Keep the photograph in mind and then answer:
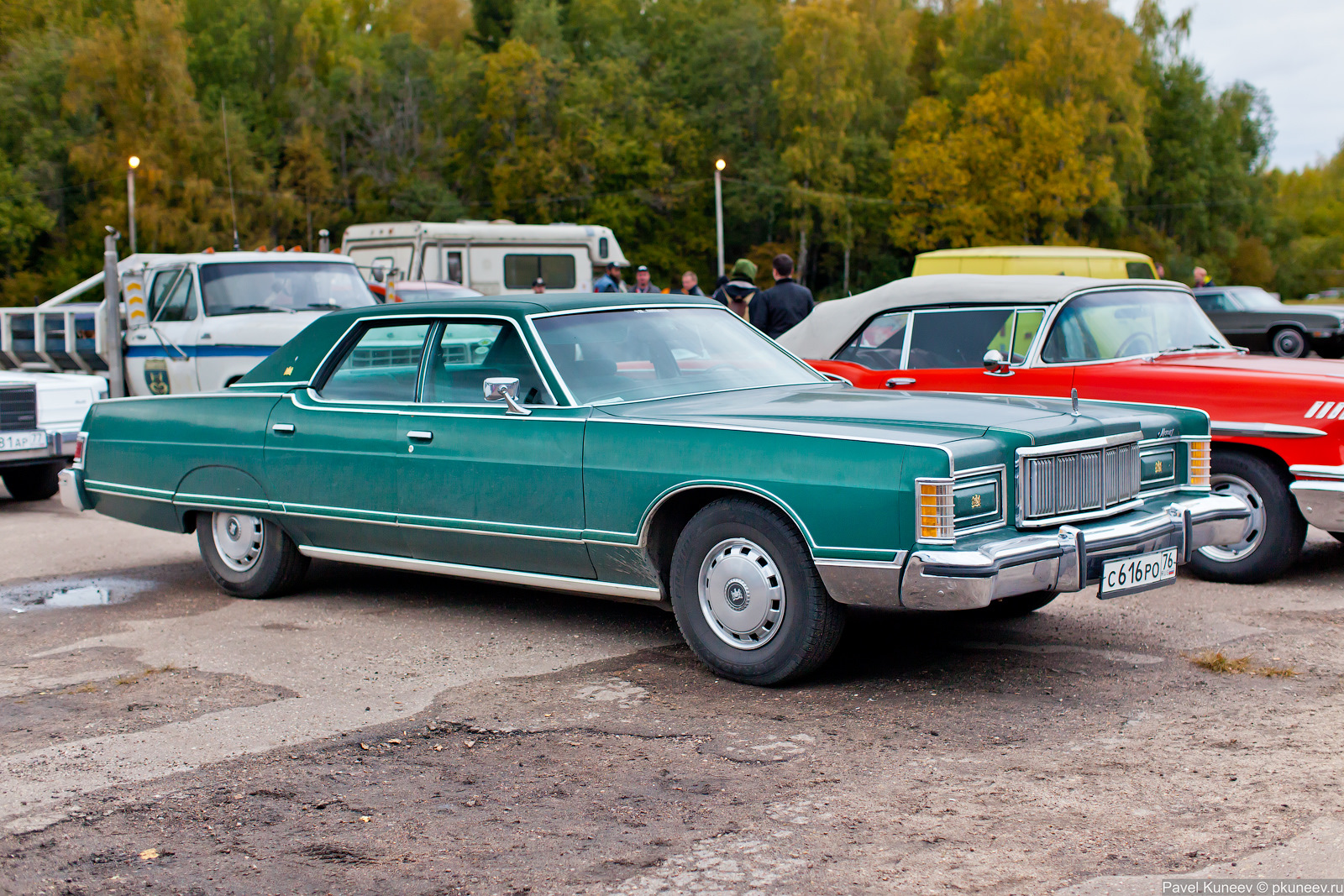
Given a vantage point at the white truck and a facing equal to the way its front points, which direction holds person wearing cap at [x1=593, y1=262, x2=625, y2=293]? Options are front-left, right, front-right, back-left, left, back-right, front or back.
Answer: left

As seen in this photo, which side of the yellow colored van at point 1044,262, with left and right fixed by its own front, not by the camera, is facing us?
right

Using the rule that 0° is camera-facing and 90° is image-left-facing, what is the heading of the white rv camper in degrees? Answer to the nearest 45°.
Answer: approximately 225°

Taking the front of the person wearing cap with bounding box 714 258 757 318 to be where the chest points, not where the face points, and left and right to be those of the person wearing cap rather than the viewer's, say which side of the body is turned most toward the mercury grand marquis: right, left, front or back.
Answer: back

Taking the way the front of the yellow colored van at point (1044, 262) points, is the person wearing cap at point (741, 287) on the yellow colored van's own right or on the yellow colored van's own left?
on the yellow colored van's own right

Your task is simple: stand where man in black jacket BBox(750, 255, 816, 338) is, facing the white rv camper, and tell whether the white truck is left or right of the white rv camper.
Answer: left

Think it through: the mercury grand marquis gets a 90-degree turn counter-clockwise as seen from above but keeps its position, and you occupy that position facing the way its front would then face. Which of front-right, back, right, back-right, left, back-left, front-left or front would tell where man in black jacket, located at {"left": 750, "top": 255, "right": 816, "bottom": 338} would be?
front-left

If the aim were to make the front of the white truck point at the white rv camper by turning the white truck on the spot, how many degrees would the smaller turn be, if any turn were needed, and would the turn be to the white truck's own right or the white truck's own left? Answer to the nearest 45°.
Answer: approximately 90° to the white truck's own left

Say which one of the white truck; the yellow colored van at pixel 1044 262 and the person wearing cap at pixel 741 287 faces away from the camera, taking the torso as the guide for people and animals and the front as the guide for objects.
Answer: the person wearing cap

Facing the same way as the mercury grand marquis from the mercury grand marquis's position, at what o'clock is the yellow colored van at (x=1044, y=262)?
The yellow colored van is roughly at 8 o'clock from the mercury grand marquis.

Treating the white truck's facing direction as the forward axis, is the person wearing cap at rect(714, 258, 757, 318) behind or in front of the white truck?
in front

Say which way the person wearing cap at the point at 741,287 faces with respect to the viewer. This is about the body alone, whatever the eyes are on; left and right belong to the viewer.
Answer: facing away from the viewer

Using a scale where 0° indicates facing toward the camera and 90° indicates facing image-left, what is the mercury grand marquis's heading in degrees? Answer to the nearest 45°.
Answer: approximately 315°

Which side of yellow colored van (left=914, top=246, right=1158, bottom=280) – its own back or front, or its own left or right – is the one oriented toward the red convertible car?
right

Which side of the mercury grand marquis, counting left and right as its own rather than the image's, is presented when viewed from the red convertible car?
left

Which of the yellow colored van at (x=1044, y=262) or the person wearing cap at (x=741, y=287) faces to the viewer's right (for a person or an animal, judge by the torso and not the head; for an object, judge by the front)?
the yellow colored van

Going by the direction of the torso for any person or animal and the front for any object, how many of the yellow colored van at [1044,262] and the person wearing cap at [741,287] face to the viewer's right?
1
